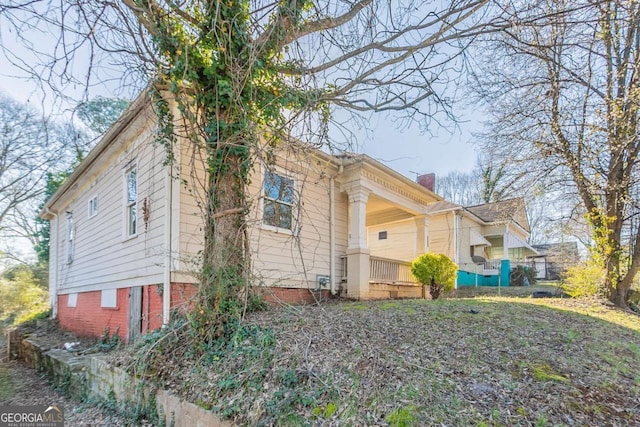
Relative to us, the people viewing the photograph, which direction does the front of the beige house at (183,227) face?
facing the viewer and to the right of the viewer

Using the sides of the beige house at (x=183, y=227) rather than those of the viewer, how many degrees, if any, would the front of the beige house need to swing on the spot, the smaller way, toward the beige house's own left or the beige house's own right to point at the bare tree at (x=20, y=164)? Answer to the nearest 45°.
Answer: approximately 180°

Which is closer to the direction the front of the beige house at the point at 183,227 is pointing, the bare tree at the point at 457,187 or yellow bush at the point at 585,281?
the yellow bush

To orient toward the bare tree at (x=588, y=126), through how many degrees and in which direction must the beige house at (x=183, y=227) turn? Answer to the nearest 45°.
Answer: approximately 45° to its left

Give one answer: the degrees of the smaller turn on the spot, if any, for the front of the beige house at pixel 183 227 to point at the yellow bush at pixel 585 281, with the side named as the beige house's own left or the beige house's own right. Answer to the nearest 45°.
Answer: approximately 45° to the beige house's own left
